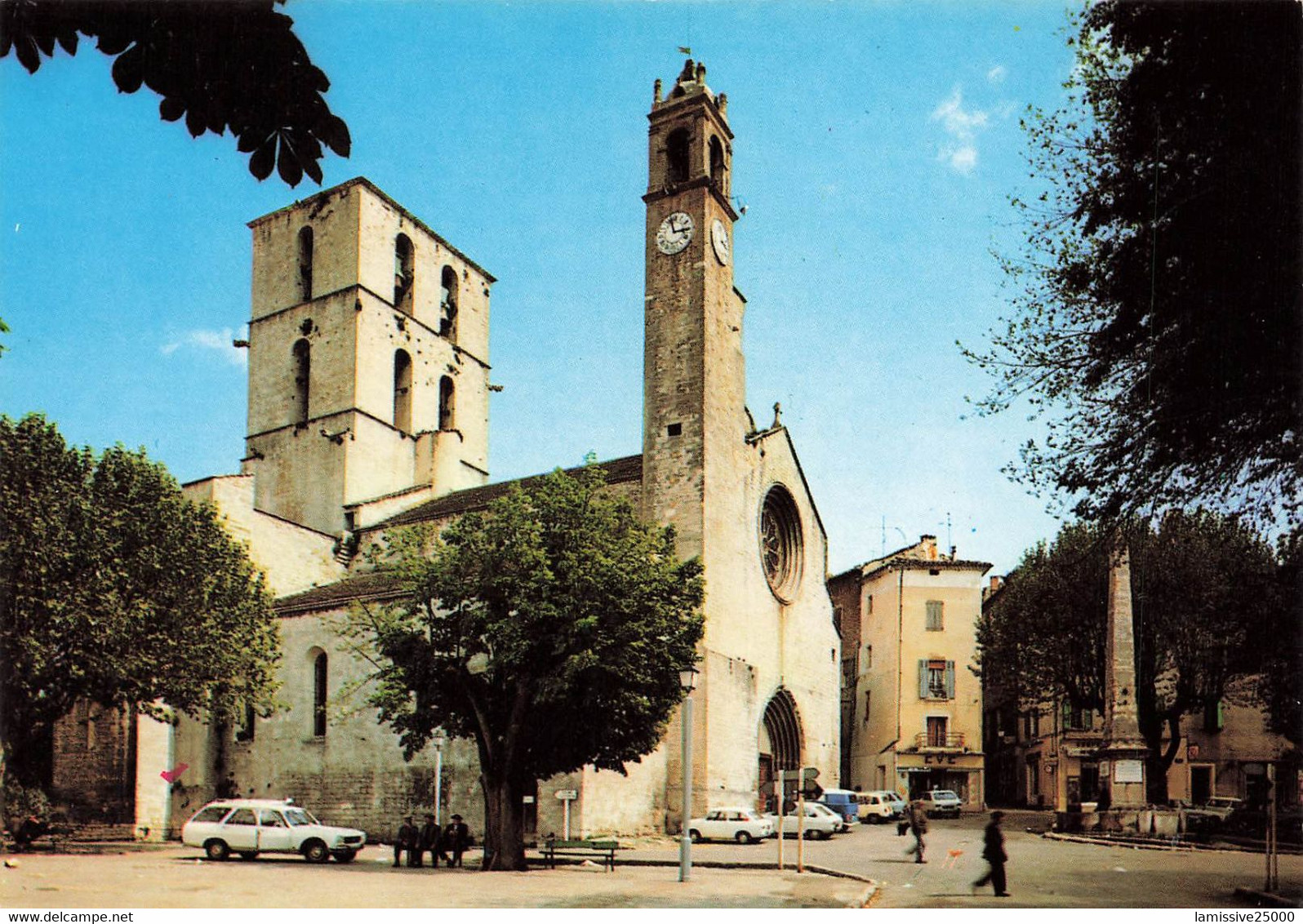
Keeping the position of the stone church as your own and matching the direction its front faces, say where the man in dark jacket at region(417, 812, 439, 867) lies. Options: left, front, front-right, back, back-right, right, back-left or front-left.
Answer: front-right

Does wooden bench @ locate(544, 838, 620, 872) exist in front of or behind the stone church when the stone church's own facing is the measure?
in front

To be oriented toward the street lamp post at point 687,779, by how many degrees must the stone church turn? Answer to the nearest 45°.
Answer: approximately 45° to its right

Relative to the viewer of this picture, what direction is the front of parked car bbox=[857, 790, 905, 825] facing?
facing the viewer and to the right of the viewer
